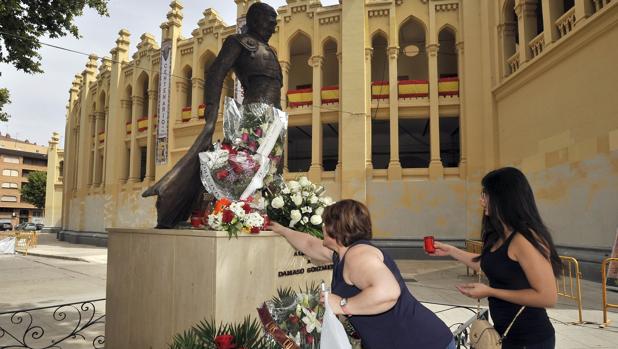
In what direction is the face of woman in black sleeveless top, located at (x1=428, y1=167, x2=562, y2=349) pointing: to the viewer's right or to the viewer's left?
to the viewer's left

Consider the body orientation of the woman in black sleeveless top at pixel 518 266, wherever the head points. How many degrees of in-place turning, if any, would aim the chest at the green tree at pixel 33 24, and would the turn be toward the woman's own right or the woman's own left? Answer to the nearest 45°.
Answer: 0° — they already face it

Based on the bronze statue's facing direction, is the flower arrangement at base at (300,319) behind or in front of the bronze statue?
in front

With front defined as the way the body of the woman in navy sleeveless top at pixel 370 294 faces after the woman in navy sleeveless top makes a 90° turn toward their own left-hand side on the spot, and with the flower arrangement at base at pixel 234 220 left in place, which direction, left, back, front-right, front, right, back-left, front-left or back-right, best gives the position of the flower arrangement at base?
back-right

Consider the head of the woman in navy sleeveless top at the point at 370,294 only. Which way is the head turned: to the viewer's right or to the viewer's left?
to the viewer's left

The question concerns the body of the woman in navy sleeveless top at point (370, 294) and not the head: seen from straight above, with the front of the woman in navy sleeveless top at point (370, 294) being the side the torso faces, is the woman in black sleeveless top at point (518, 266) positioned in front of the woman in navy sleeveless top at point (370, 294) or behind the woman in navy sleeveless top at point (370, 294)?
behind

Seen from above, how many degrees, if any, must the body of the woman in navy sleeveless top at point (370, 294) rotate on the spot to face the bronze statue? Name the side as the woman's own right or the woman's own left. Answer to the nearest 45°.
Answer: approximately 45° to the woman's own right

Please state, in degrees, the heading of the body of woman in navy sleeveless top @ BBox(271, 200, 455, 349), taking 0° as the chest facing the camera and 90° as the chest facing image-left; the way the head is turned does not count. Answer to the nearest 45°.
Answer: approximately 90°

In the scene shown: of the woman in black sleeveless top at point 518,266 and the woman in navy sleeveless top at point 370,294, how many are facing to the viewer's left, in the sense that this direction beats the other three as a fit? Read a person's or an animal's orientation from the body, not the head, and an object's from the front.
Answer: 2

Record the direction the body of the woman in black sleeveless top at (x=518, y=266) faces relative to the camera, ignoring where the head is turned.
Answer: to the viewer's left
